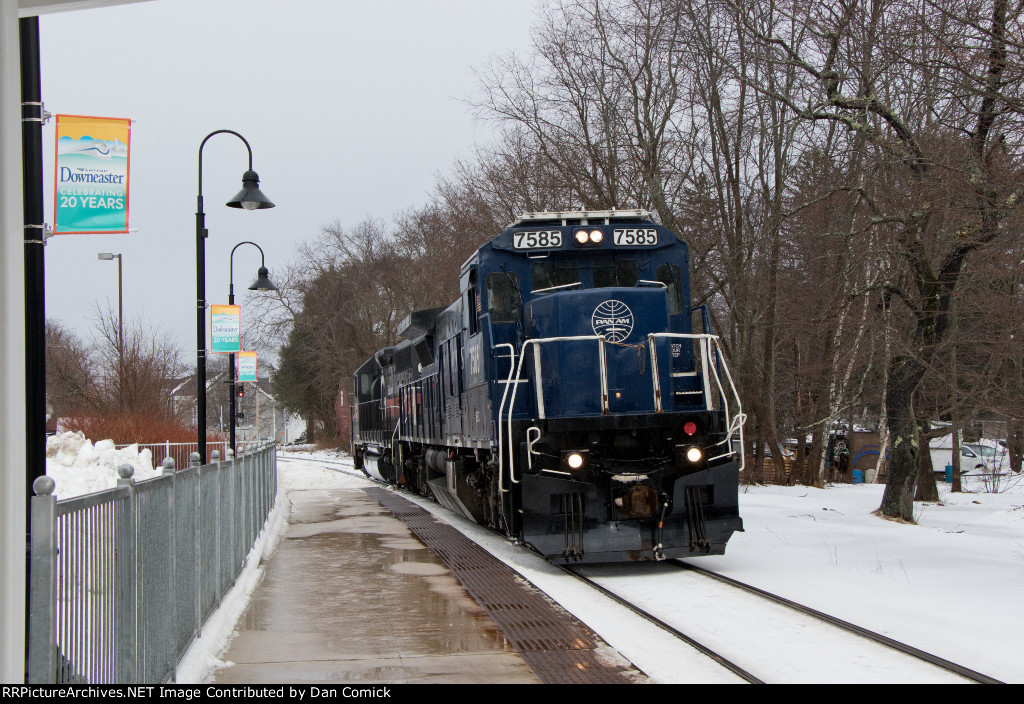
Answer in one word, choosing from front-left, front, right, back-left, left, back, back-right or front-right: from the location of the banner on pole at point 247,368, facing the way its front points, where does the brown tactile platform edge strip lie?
front

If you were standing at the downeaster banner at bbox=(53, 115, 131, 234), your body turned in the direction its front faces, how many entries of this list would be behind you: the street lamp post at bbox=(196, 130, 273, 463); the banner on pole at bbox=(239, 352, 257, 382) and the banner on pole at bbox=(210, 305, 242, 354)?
3

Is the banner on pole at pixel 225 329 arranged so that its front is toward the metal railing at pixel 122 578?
yes

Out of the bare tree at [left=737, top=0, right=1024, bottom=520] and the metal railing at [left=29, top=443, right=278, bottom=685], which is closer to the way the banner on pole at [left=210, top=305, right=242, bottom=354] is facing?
the metal railing

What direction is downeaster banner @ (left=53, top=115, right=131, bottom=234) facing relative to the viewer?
toward the camera

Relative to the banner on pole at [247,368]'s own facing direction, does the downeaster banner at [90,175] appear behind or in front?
in front

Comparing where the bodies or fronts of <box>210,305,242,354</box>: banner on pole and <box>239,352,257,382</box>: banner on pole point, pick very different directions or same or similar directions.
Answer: same or similar directions

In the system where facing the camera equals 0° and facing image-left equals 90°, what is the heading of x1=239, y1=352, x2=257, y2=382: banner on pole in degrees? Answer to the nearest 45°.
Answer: approximately 0°

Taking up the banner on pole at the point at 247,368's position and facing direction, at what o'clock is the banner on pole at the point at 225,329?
the banner on pole at the point at 225,329 is roughly at 12 o'clock from the banner on pole at the point at 247,368.
